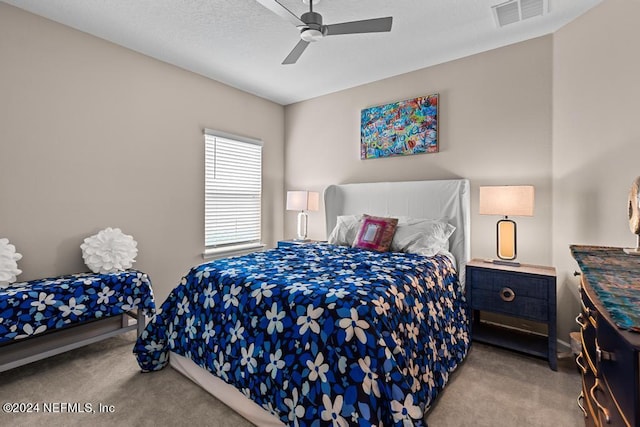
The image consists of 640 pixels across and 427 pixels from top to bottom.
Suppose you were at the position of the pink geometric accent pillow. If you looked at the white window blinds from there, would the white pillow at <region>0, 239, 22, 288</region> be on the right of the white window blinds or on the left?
left

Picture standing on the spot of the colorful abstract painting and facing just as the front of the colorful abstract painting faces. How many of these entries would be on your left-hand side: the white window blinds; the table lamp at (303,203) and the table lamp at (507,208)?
1

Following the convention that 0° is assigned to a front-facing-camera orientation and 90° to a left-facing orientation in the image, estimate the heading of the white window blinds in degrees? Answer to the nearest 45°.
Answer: approximately 315°

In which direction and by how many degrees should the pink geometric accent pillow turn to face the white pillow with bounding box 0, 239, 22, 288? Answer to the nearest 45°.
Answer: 0° — it already faces it

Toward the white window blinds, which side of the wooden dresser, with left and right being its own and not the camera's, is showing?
front

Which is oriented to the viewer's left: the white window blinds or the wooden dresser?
the wooden dresser

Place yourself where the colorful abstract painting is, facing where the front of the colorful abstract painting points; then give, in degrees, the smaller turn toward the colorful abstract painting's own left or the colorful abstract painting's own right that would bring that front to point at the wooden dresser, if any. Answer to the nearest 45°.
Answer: approximately 45° to the colorful abstract painting's own left

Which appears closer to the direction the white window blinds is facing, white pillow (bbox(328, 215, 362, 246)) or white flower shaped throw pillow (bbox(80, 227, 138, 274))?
the white pillow (bbox(328, 215, 362, 246))

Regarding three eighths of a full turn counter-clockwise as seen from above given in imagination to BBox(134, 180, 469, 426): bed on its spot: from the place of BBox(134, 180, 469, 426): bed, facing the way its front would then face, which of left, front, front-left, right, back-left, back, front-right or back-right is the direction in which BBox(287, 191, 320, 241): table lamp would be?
left

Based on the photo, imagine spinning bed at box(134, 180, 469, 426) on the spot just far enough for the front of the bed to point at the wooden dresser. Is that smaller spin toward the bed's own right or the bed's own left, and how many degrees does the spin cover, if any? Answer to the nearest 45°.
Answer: approximately 90° to the bed's own left

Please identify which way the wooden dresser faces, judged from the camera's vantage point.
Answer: facing to the left of the viewer

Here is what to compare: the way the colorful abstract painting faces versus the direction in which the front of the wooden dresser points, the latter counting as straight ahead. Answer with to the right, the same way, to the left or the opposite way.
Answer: to the left

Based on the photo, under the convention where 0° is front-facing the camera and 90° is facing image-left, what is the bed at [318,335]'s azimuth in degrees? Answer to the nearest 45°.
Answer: approximately 45°

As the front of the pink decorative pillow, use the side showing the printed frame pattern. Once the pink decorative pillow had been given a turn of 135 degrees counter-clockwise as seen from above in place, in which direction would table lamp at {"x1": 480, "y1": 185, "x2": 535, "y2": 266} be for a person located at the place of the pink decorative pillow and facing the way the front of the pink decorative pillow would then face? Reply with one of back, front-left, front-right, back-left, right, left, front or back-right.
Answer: front

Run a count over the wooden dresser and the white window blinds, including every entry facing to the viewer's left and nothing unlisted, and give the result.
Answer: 1
